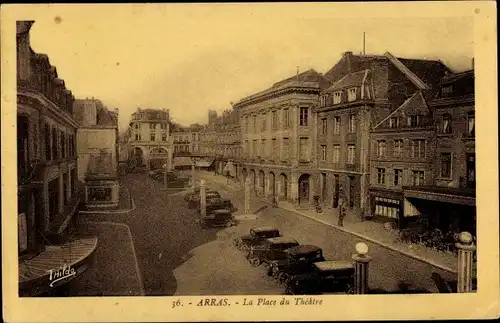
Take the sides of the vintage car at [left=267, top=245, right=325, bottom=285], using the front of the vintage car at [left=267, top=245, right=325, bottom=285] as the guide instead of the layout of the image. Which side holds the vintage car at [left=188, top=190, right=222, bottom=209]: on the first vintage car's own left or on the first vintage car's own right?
on the first vintage car's own right

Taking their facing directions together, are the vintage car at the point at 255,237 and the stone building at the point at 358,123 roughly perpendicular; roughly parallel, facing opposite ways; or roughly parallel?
roughly parallel

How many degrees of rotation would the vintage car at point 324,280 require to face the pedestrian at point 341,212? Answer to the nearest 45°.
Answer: approximately 90° to its right

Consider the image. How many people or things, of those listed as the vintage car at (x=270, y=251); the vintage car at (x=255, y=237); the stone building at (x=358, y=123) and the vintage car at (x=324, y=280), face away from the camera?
0

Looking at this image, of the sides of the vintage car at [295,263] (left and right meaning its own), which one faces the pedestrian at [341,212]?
back

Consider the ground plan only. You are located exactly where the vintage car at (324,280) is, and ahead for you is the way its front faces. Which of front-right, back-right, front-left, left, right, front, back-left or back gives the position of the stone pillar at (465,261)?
back

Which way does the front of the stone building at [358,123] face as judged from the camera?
facing the viewer and to the left of the viewer

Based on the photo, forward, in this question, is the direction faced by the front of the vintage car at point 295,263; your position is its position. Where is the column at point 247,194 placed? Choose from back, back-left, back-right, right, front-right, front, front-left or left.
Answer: right

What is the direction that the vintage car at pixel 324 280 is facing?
to the viewer's left

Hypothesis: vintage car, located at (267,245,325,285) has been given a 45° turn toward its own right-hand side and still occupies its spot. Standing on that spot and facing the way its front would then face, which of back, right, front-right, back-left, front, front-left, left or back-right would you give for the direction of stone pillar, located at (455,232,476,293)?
back
